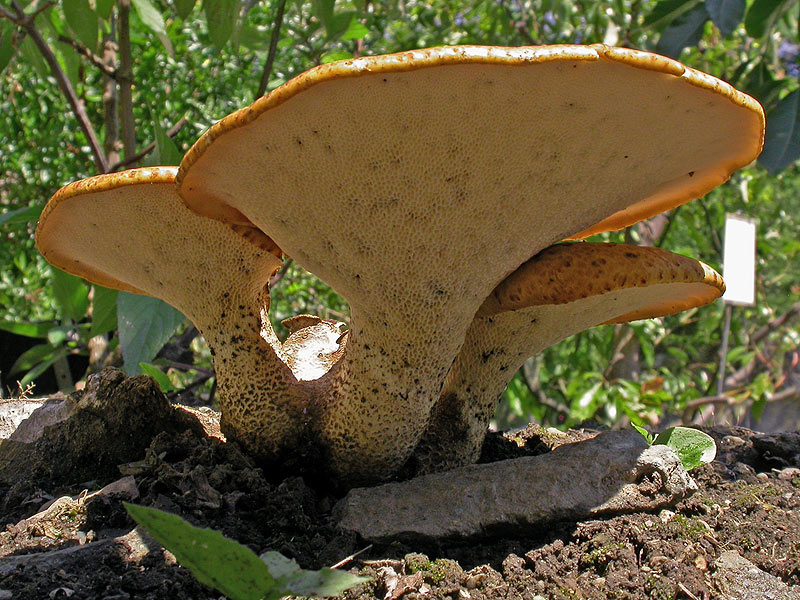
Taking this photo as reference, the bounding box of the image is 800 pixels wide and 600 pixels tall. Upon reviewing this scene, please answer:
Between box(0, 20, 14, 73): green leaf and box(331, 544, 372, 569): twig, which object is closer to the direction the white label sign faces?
the twig

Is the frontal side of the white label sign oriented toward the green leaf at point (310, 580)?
yes

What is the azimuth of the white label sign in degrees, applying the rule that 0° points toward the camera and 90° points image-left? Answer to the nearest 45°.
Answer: approximately 0°

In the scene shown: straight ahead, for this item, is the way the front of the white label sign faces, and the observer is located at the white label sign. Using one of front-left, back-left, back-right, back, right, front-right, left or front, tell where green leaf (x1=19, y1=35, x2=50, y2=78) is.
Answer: front-right

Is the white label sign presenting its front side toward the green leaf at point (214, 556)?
yes

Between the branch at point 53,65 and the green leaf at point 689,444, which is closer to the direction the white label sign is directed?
the green leaf

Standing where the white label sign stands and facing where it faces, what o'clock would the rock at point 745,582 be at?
The rock is roughly at 12 o'clock from the white label sign.
